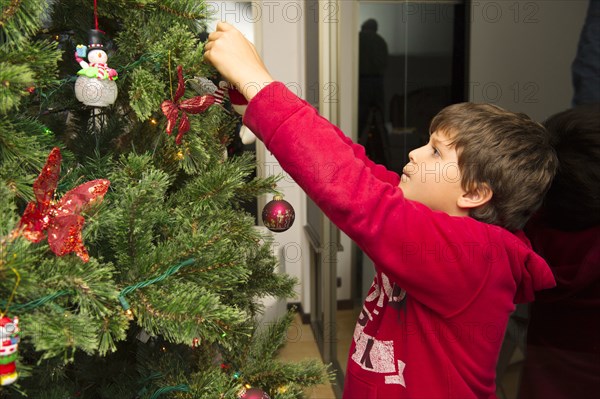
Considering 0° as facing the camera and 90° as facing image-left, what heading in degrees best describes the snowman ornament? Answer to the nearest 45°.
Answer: approximately 0°

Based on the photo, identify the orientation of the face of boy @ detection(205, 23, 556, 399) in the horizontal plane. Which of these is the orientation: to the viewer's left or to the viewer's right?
to the viewer's left

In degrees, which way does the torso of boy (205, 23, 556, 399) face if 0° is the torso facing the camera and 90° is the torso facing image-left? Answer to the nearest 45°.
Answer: approximately 90°

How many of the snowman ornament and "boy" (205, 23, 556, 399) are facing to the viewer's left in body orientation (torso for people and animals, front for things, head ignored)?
1

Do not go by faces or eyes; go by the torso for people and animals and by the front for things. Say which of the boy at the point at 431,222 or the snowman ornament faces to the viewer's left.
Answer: the boy
